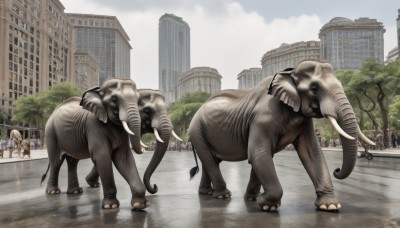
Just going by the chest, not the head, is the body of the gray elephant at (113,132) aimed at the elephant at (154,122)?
no

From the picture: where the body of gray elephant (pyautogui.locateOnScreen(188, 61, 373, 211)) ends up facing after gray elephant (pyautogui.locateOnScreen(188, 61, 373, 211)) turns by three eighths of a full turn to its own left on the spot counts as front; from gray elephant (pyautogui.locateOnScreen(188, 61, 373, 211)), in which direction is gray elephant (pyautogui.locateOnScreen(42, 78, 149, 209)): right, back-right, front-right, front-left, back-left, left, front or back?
left

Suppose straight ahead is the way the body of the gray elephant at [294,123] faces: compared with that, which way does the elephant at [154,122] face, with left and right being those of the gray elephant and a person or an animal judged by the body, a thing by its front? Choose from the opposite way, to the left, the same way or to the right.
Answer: the same way

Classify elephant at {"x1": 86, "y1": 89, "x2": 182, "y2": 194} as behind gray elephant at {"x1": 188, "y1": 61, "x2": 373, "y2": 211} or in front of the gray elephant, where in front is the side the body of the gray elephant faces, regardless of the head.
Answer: behind

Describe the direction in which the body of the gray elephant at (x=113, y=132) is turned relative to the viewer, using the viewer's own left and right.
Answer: facing the viewer and to the right of the viewer

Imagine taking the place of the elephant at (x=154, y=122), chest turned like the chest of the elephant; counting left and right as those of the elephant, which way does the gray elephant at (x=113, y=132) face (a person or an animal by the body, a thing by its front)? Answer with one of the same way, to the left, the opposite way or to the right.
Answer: the same way

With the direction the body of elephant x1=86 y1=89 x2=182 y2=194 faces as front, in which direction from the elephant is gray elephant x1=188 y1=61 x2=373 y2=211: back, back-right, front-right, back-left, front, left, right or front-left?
front

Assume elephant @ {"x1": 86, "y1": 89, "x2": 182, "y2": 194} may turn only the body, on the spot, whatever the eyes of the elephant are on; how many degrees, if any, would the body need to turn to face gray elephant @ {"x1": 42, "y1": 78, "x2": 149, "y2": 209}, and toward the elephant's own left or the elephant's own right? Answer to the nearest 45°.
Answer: approximately 90° to the elephant's own right

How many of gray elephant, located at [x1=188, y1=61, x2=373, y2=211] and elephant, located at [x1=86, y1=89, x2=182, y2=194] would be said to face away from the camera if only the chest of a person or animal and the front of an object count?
0
